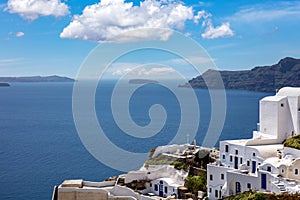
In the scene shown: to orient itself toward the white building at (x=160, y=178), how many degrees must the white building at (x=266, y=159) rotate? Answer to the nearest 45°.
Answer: approximately 45° to its right

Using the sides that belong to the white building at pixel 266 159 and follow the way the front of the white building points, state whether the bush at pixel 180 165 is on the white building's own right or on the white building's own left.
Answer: on the white building's own right

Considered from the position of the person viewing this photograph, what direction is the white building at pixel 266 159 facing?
facing the viewer and to the left of the viewer

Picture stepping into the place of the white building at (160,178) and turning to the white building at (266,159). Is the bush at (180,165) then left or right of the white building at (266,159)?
left
